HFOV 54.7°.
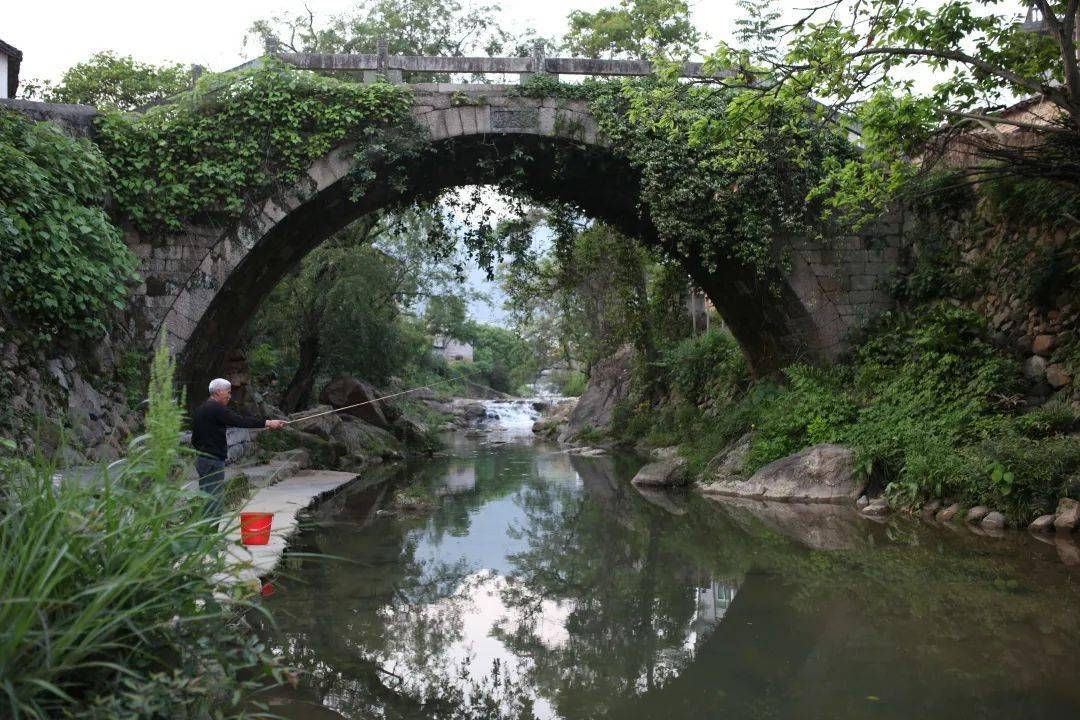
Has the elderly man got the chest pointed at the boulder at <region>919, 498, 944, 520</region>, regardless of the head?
yes

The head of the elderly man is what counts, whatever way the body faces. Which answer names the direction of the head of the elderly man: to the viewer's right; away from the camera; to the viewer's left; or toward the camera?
to the viewer's right

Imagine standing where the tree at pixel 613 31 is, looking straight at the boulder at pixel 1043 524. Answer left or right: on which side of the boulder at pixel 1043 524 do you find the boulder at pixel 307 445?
right

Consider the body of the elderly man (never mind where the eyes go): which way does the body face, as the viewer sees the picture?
to the viewer's right

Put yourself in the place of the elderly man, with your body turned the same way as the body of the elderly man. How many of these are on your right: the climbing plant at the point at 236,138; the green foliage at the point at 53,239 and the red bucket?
1

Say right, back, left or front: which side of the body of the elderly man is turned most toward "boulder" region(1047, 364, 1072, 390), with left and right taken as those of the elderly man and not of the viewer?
front

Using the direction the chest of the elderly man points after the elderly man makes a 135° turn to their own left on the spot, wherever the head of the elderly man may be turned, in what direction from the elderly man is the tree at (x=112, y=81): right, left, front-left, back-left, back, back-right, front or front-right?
front-right

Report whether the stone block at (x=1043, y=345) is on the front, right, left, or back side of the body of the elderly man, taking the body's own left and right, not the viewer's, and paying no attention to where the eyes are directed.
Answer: front

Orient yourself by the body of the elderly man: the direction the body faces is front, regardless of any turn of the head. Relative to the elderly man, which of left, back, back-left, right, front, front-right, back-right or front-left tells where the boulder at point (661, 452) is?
front-left

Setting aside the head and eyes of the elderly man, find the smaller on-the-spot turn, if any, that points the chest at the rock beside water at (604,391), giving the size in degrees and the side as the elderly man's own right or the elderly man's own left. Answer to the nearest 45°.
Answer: approximately 45° to the elderly man's own left

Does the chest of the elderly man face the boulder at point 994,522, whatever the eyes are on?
yes
